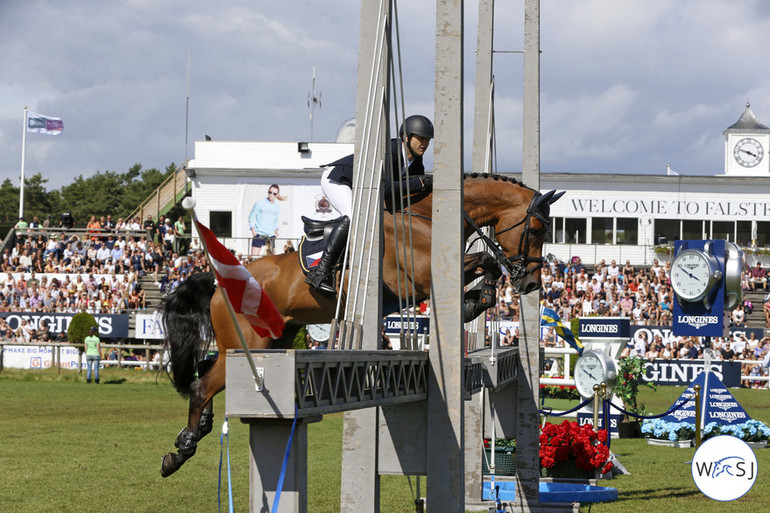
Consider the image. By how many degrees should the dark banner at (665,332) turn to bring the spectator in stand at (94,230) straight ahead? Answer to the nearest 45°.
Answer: approximately 90° to its right

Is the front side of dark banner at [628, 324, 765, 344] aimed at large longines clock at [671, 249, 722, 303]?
yes

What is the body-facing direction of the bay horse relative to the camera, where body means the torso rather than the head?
to the viewer's right

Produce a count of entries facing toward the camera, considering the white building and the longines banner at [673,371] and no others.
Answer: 2

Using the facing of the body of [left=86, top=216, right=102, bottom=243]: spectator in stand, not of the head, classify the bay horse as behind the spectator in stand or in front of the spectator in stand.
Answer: in front

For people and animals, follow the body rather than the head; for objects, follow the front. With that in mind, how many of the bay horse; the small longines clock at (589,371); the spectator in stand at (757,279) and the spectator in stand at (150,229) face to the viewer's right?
1

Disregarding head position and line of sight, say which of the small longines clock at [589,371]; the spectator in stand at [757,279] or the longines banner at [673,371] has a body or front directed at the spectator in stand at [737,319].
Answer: the spectator in stand at [757,279]

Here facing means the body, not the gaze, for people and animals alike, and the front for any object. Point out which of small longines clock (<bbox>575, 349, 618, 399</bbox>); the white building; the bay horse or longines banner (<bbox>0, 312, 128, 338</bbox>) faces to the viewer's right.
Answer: the bay horse

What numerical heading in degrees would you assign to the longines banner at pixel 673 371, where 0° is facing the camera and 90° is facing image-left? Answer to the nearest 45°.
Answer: approximately 0°

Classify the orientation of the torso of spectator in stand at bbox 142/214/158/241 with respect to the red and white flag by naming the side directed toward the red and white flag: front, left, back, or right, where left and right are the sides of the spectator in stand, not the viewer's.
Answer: front

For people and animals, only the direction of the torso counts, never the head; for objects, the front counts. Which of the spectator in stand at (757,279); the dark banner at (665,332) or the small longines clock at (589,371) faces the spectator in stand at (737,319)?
the spectator in stand at (757,279)

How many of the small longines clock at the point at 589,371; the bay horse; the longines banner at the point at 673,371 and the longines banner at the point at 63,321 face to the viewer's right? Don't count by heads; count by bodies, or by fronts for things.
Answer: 1
